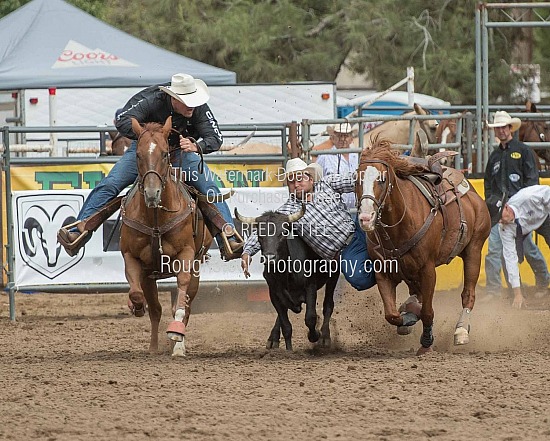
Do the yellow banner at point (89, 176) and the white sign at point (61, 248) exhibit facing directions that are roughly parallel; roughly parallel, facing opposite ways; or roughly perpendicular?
roughly parallel

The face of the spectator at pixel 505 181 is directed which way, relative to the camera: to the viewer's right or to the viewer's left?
to the viewer's left

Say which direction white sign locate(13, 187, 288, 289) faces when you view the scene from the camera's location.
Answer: facing the viewer

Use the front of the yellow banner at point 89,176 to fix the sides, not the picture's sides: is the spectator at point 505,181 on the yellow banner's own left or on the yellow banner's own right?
on the yellow banner's own left

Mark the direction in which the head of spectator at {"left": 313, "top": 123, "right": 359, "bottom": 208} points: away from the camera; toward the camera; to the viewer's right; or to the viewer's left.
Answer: toward the camera

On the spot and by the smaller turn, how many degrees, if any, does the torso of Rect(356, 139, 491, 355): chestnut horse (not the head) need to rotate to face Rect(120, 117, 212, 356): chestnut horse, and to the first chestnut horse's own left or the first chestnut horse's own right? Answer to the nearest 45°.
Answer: approximately 45° to the first chestnut horse's own right

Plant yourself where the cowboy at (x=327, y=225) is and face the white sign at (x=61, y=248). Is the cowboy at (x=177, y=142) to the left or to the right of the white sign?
left

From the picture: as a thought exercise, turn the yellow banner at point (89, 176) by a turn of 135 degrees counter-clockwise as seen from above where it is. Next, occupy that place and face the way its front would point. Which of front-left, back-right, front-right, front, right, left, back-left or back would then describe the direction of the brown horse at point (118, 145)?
front-left

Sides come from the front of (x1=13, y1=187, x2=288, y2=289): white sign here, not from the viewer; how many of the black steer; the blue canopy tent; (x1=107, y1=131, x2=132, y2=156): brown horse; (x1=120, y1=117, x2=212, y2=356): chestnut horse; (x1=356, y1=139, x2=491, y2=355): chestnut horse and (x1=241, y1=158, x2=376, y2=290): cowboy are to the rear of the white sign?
2

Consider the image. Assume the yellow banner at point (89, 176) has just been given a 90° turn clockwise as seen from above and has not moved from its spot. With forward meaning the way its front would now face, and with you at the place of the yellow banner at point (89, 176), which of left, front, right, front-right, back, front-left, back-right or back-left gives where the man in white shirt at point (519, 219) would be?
back

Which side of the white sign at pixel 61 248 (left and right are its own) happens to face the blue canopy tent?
back

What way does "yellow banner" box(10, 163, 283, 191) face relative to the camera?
toward the camera

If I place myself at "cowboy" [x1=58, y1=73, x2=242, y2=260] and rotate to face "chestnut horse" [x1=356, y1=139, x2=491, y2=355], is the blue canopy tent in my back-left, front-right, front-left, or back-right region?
back-left

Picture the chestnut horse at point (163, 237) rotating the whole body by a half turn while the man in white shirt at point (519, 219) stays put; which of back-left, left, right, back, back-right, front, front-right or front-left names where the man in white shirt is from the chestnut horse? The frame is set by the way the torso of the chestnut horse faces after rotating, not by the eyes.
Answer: front-right

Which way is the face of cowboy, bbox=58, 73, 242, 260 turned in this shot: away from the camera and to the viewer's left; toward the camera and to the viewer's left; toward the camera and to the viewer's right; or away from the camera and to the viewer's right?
toward the camera and to the viewer's right

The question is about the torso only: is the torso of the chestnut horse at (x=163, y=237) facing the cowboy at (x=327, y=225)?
no

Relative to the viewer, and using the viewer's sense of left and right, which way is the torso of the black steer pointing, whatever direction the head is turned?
facing the viewer and to the left of the viewer

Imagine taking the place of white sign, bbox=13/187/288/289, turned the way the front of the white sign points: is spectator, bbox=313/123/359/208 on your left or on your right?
on your left

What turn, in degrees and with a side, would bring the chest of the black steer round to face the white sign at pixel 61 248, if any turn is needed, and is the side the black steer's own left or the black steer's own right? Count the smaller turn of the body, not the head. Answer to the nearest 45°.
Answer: approximately 90° to the black steer's own right

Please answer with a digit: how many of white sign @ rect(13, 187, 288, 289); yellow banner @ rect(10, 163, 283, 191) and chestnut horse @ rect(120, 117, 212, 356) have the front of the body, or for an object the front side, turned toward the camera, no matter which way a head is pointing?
3
